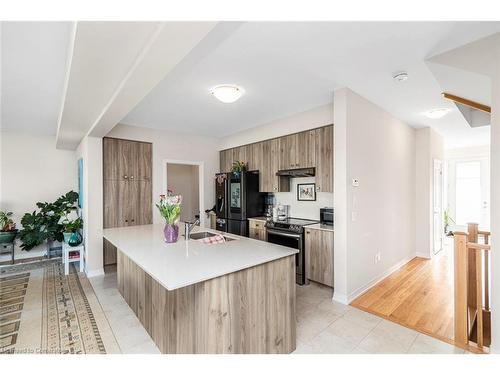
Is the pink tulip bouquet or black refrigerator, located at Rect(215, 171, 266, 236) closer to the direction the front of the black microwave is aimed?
the pink tulip bouquet

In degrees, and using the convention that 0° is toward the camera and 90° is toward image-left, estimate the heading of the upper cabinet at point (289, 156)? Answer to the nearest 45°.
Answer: approximately 45°

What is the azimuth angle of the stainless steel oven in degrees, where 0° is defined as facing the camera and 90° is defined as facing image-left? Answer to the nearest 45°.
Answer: approximately 45°

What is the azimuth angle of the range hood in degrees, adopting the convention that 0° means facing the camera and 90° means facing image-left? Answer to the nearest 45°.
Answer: approximately 45°

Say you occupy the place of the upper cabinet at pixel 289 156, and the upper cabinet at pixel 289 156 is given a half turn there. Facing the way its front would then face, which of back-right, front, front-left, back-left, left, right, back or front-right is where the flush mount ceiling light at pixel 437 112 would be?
front-right

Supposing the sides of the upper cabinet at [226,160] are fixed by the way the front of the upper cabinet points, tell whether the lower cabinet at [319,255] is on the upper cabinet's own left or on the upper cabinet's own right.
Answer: on the upper cabinet's own left

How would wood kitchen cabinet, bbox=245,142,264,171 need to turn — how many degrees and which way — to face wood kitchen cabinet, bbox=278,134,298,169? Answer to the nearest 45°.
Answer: approximately 90° to its left

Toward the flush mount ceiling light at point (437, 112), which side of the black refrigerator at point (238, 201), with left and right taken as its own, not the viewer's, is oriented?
left

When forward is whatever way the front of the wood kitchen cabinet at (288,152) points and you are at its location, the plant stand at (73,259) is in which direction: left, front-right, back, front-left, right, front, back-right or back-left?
front-right

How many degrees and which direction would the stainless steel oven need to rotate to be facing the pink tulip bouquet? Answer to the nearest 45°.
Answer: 0° — it already faces it

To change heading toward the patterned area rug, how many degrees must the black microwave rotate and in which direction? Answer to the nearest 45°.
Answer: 0° — it already faces it
